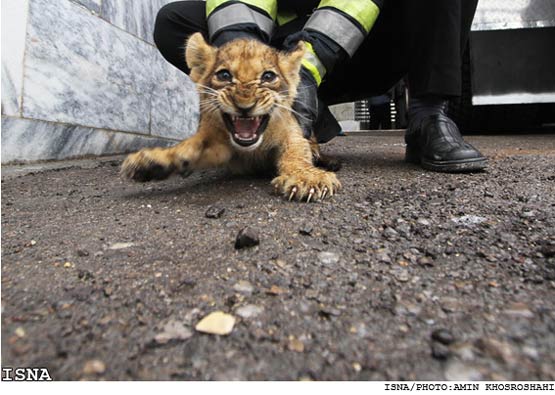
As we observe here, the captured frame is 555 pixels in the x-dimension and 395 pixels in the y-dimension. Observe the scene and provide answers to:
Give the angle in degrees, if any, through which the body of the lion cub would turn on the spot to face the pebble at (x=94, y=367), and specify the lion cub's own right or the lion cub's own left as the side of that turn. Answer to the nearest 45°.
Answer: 0° — it already faces it

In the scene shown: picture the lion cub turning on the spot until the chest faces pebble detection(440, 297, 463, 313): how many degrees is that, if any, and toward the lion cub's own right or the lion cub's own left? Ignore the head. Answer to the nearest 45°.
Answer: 0° — it already faces it

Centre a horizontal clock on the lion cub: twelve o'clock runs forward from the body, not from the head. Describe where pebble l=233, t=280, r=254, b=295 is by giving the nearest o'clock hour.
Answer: The pebble is roughly at 12 o'clock from the lion cub.

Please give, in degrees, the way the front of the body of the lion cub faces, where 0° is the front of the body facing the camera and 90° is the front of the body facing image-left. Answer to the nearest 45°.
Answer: approximately 0°

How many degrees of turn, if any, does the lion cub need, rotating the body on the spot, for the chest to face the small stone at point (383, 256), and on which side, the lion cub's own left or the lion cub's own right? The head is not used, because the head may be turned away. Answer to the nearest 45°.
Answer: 0° — it already faces it

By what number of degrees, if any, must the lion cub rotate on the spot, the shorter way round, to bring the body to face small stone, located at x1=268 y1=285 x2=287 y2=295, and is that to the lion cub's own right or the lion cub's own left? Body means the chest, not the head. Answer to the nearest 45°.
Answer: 0° — it already faces it

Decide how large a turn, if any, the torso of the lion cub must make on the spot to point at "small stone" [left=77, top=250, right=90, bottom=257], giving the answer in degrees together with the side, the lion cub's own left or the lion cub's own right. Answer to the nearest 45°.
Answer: approximately 45° to the lion cub's own right

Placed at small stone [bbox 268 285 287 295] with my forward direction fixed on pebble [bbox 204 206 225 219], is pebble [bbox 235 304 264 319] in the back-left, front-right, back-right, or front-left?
back-left

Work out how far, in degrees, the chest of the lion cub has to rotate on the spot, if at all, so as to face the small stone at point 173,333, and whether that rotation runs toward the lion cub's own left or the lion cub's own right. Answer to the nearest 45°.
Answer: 0° — it already faces it
